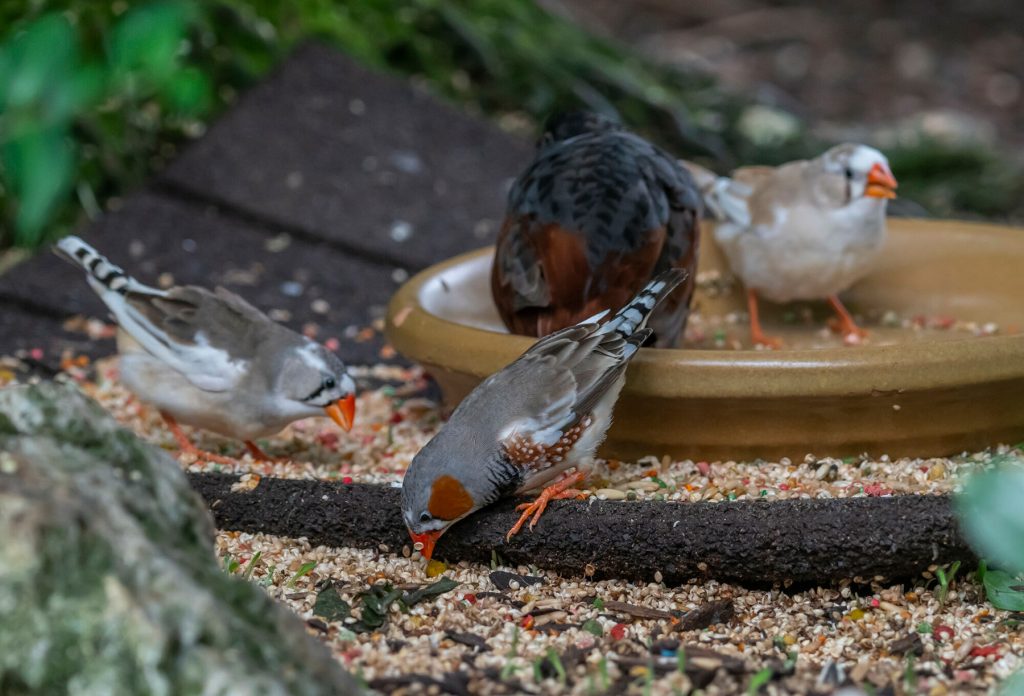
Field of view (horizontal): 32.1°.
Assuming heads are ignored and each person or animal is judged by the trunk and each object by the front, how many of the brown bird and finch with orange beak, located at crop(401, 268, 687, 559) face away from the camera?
1

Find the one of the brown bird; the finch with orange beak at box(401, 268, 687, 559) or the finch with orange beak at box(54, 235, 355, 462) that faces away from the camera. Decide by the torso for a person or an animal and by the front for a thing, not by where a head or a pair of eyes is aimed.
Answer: the brown bird

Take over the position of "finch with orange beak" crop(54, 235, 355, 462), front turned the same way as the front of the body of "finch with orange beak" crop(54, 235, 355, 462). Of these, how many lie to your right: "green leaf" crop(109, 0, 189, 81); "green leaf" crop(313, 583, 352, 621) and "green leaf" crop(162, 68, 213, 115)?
1

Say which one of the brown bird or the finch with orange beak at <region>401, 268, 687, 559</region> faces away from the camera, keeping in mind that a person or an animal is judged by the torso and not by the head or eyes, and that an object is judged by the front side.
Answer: the brown bird

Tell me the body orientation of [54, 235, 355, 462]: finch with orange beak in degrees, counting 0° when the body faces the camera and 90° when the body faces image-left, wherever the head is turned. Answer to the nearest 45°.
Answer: approximately 270°

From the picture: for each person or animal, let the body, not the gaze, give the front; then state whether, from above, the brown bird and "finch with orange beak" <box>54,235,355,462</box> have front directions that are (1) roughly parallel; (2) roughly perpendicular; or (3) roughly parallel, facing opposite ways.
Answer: roughly perpendicular

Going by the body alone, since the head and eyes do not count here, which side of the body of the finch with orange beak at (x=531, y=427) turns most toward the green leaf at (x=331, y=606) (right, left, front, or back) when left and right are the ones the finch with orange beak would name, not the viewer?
front

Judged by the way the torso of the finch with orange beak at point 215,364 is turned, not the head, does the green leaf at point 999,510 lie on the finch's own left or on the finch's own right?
on the finch's own right

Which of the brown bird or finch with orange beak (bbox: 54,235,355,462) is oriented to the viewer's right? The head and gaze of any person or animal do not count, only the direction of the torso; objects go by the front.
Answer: the finch with orange beak

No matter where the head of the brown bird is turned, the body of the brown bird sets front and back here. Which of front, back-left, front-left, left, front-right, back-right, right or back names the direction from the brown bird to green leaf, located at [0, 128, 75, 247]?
left

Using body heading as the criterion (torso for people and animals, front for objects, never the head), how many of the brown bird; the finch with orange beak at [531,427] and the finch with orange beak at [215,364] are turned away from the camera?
1

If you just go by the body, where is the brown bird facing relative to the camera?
away from the camera

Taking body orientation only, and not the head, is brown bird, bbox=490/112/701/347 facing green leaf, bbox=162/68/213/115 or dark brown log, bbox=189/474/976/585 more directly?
the green leaf
